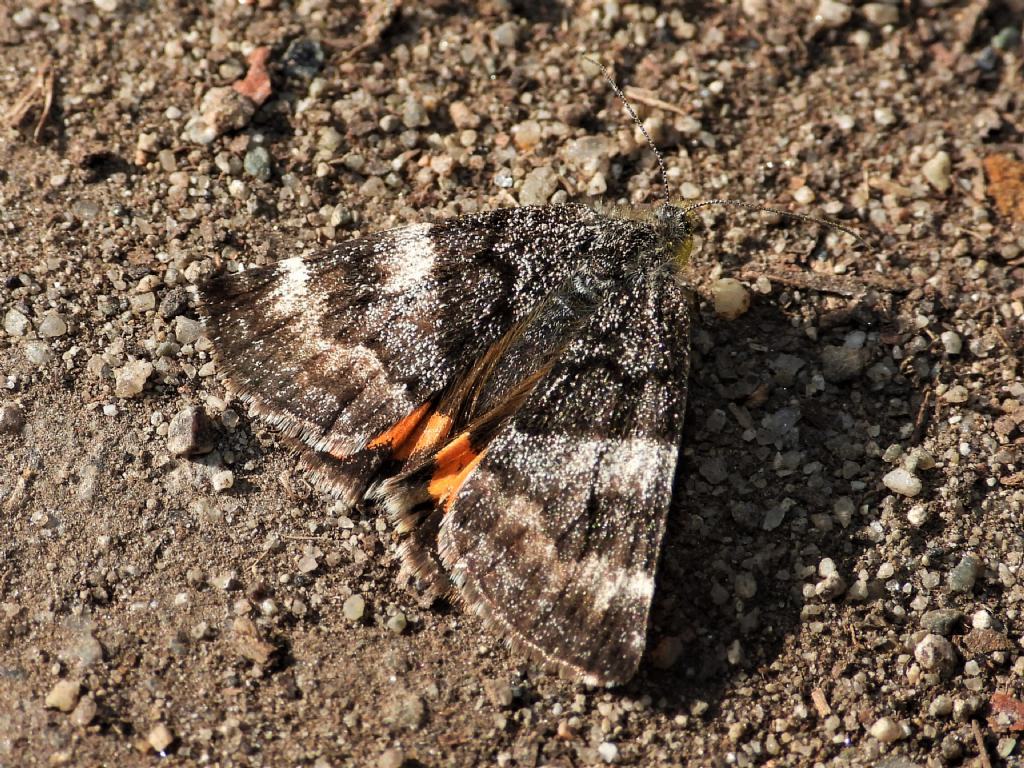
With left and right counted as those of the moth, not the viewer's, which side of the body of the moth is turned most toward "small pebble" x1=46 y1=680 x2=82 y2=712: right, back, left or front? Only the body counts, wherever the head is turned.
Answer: back

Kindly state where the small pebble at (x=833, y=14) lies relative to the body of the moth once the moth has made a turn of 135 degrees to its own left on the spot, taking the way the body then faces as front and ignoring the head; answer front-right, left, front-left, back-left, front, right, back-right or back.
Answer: back-right

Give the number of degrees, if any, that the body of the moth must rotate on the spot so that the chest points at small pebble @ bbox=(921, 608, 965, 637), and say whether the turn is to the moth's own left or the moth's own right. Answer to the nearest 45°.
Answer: approximately 90° to the moth's own right

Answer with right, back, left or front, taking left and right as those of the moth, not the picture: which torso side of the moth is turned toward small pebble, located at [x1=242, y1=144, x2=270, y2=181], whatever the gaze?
left

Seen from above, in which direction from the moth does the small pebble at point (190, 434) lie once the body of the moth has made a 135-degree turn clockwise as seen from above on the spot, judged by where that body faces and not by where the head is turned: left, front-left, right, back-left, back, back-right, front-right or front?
right

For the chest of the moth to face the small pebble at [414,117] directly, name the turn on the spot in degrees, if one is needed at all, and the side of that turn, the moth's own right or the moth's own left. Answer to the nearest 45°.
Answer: approximately 45° to the moth's own left

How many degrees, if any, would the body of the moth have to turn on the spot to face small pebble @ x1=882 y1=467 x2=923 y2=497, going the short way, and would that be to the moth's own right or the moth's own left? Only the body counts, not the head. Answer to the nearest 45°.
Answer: approximately 45° to the moth's own right

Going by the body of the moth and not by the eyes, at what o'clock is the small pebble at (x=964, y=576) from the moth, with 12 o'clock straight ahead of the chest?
The small pebble is roughly at 2 o'clock from the moth.

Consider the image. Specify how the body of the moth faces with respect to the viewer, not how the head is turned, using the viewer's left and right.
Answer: facing away from the viewer and to the right of the viewer

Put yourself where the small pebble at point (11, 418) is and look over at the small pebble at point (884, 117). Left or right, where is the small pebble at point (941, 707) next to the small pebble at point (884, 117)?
right

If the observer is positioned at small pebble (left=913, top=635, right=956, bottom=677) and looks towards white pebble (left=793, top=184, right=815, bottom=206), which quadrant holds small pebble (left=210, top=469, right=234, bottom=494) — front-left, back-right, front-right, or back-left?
front-left

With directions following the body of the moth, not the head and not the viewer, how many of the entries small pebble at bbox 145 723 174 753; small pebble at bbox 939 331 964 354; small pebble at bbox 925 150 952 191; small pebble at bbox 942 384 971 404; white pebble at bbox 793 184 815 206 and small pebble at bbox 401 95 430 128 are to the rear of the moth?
1

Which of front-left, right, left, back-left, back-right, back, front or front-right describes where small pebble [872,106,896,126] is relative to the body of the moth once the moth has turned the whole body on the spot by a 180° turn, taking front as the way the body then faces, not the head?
back

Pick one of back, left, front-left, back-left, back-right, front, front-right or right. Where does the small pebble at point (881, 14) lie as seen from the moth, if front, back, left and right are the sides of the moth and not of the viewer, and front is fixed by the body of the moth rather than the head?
front

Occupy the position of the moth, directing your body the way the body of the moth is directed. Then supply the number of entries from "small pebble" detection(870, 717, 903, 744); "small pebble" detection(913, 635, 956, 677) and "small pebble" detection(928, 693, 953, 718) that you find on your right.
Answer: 3

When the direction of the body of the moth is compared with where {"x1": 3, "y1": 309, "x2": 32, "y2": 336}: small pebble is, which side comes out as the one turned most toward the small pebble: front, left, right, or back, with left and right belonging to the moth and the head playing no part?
left
